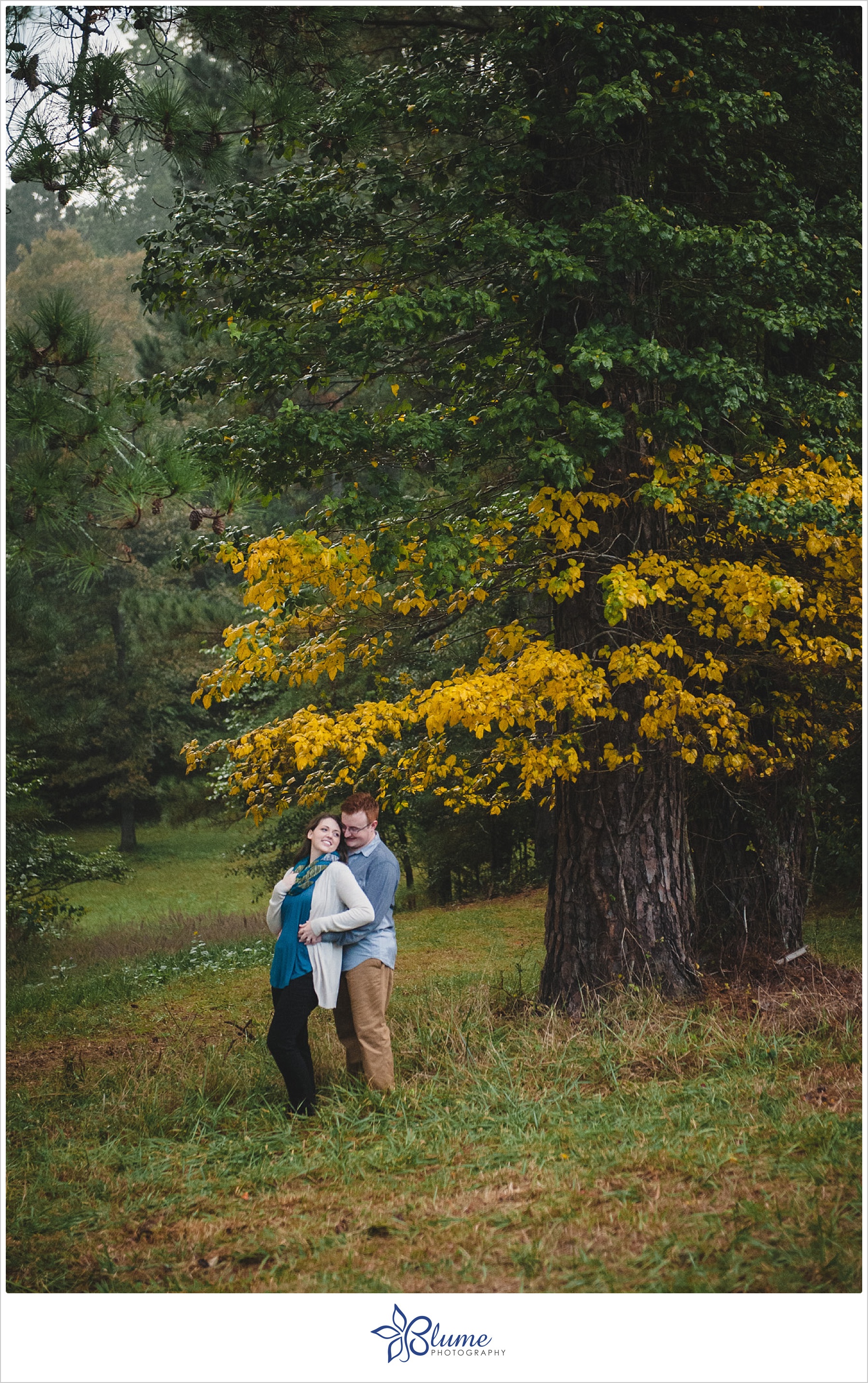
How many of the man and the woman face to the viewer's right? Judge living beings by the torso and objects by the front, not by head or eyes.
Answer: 0

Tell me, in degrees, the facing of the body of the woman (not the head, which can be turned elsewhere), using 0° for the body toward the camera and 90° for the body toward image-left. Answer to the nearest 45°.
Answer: approximately 45°
